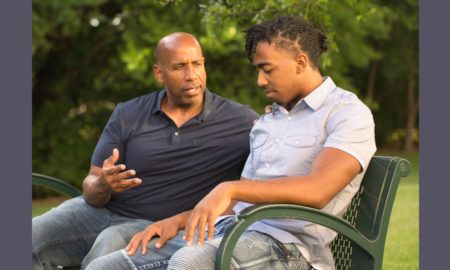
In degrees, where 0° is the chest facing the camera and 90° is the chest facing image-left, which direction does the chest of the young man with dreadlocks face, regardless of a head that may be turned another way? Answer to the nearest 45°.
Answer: approximately 45°

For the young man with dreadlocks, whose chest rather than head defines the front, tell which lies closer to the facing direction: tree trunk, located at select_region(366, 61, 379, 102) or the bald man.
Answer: the bald man

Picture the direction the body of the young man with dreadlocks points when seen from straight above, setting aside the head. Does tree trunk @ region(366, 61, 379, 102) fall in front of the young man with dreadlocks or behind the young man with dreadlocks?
behind

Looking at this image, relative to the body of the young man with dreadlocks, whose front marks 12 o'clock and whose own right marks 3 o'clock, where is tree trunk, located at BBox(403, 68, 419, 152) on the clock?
The tree trunk is roughly at 5 o'clock from the young man with dreadlocks.

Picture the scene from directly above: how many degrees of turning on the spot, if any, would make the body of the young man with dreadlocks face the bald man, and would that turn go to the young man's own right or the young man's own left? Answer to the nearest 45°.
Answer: approximately 90° to the young man's own right

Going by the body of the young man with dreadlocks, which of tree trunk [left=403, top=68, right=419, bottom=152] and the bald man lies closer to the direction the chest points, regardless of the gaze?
the bald man

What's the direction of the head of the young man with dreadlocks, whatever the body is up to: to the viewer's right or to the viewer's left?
to the viewer's left
